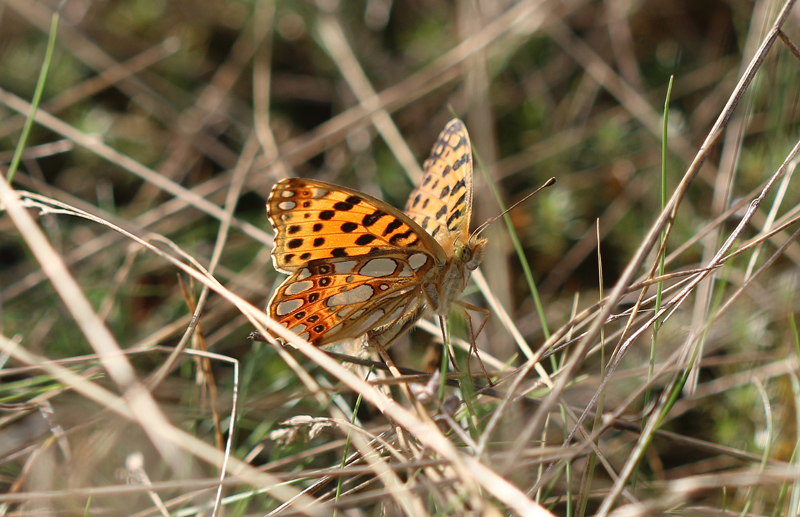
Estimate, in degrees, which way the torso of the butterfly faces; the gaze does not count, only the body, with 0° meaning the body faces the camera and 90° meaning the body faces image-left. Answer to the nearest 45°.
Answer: approximately 270°
